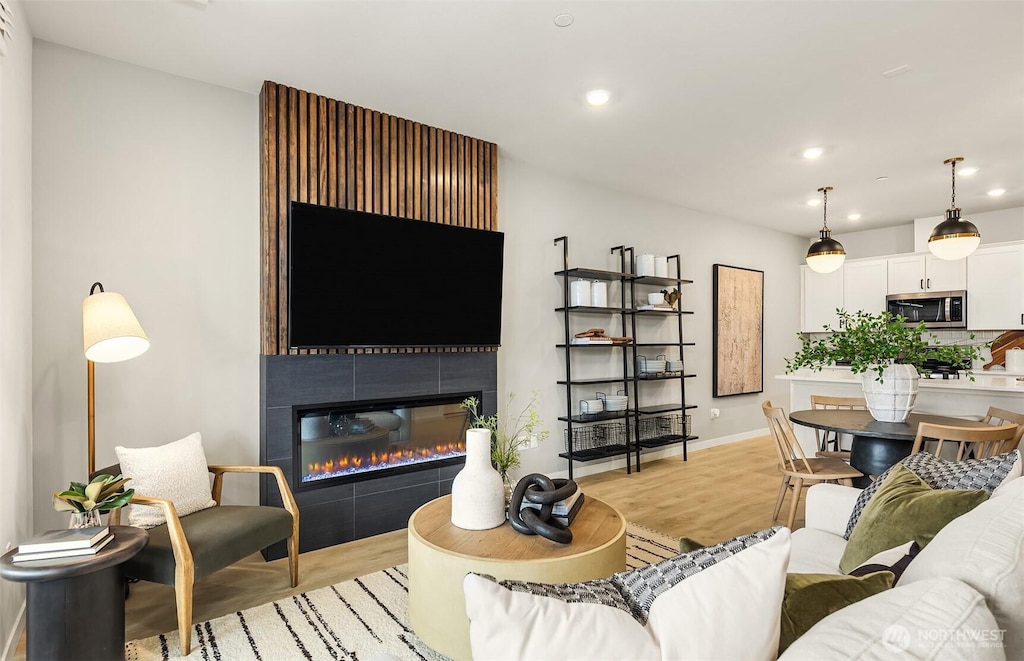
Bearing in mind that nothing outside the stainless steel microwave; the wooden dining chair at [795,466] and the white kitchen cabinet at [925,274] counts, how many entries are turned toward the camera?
2

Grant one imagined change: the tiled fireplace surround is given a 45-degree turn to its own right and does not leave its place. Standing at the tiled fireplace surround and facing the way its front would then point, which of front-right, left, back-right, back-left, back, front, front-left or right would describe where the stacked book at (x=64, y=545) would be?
front-right

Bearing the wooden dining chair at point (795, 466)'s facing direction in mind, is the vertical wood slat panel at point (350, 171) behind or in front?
behind

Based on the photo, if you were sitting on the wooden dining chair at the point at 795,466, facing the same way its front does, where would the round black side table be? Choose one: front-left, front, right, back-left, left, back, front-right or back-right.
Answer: back

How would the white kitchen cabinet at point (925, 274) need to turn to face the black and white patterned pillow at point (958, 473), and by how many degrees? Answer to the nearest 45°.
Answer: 0° — it already faces it

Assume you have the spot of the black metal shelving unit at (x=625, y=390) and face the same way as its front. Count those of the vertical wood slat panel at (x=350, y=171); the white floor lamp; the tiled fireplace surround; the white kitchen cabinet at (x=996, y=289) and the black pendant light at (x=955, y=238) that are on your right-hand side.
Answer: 3

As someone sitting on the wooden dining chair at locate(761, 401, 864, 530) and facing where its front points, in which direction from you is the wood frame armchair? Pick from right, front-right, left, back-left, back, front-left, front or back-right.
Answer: back

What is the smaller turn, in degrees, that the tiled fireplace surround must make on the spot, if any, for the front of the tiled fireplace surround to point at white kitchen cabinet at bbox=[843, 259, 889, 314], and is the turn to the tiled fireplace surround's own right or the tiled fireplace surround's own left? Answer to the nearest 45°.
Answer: approximately 45° to the tiled fireplace surround's own left

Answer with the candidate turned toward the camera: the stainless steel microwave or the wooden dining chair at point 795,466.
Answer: the stainless steel microwave

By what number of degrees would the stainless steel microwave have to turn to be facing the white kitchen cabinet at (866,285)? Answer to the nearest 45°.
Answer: approximately 90° to its right

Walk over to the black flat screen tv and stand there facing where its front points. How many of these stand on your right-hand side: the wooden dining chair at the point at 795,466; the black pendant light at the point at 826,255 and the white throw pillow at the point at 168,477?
1

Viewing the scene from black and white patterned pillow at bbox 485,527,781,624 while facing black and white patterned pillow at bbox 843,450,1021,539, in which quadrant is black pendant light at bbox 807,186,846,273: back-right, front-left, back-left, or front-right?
front-left

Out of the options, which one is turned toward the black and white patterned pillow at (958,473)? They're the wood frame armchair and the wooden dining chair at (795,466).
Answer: the wood frame armchair

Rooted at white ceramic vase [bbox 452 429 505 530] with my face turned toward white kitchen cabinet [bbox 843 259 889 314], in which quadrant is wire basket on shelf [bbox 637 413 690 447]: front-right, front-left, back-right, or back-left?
front-left

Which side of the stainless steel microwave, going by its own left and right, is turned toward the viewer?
front

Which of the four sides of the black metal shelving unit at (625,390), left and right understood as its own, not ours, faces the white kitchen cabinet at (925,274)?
left

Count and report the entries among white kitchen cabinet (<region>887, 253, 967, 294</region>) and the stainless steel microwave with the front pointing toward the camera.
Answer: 2
